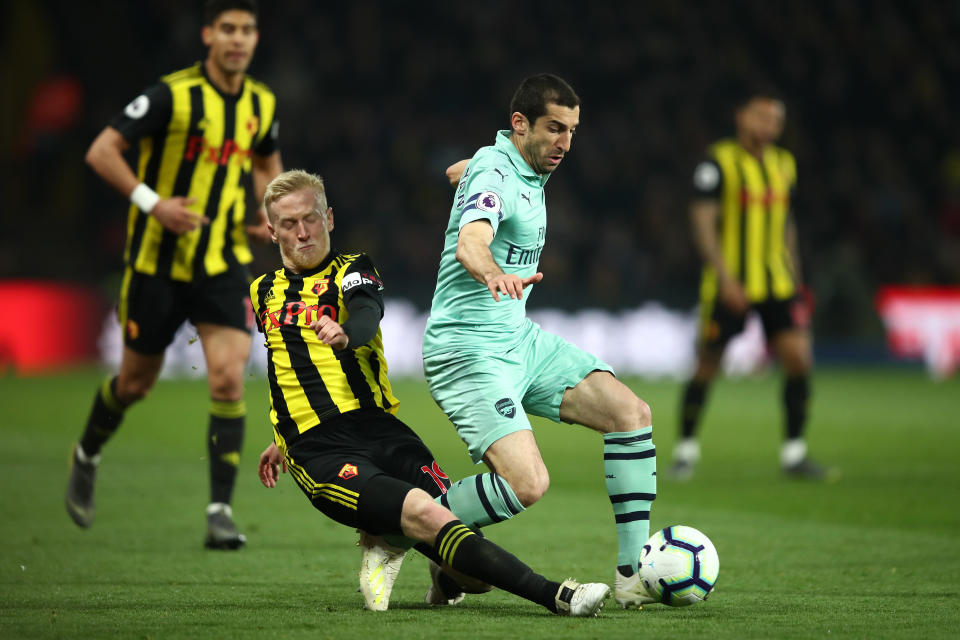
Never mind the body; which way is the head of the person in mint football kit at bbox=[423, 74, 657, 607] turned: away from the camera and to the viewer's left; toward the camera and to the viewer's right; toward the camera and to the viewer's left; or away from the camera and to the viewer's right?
toward the camera and to the viewer's right

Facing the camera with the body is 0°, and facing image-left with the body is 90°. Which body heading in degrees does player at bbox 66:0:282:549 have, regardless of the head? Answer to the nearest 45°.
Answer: approximately 315°

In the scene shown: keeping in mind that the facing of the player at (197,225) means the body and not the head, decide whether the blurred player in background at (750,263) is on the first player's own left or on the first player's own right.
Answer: on the first player's own left

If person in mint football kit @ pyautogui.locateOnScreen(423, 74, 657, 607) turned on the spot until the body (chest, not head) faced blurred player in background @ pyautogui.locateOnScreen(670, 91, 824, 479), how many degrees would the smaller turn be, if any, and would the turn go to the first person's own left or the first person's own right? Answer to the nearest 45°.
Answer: approximately 135° to the first person's own left

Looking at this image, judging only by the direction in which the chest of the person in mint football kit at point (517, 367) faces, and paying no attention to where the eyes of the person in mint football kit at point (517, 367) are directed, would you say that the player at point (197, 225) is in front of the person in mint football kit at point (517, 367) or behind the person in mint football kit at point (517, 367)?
behind

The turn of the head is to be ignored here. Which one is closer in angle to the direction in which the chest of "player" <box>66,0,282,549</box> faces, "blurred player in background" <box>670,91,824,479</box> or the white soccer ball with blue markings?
the white soccer ball with blue markings
